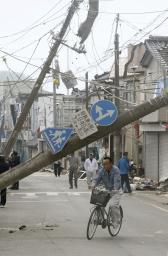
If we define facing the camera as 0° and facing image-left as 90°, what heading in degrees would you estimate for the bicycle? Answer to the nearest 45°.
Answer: approximately 45°

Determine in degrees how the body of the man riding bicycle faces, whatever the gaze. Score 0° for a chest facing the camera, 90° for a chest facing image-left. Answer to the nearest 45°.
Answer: approximately 45°
